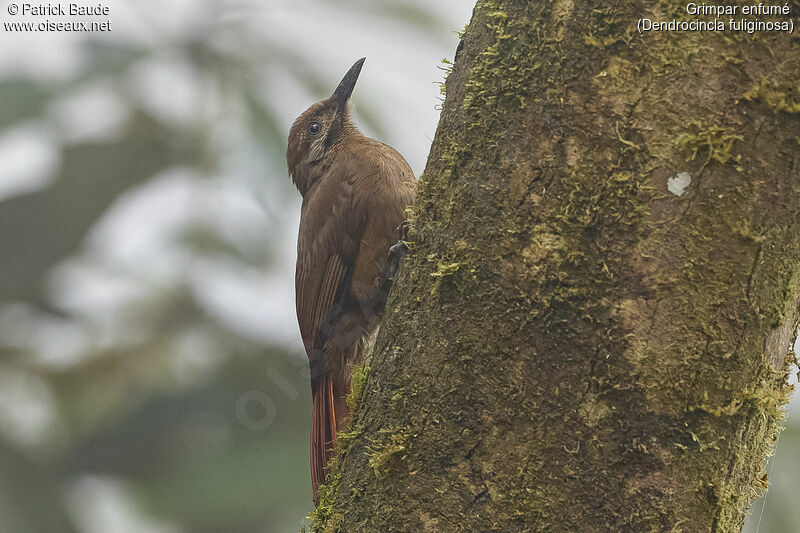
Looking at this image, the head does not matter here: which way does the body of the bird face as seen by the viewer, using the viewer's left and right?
facing to the right of the viewer

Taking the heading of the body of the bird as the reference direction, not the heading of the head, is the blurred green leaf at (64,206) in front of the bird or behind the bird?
behind

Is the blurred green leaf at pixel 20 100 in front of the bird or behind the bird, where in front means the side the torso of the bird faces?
behind
